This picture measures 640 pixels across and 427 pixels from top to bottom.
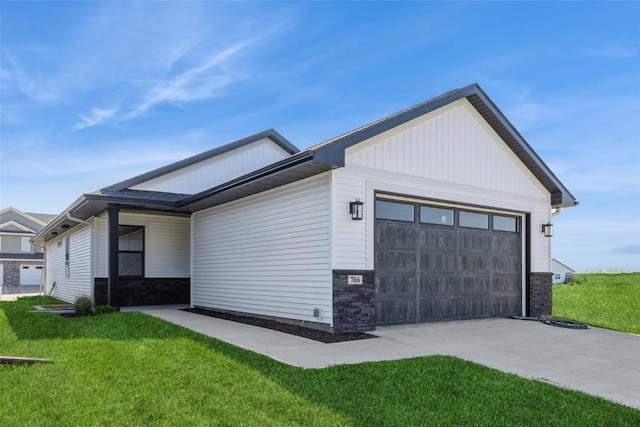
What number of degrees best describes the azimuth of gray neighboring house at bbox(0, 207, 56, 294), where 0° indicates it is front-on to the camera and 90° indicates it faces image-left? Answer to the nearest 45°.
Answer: approximately 0°

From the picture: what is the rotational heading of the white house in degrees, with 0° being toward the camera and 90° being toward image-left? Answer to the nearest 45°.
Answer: approximately 315°

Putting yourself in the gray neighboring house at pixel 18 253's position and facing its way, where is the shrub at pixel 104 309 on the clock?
The shrub is roughly at 12 o'clock from the gray neighboring house.

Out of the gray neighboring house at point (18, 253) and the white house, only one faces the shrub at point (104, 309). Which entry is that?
the gray neighboring house

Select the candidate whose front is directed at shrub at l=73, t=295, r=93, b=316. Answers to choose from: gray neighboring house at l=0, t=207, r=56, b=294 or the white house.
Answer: the gray neighboring house

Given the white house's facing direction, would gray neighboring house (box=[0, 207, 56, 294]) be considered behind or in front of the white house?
behind

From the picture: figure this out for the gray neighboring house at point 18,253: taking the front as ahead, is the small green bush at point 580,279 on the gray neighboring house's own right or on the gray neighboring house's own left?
on the gray neighboring house's own left
